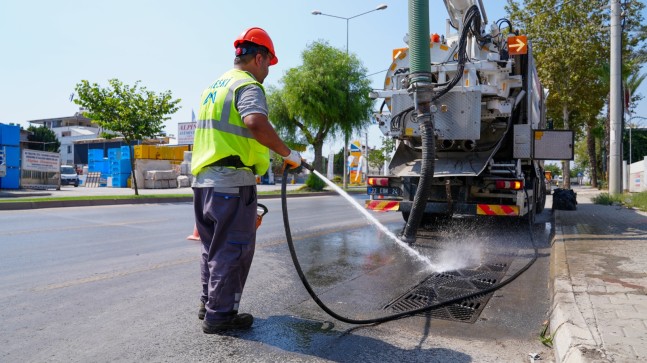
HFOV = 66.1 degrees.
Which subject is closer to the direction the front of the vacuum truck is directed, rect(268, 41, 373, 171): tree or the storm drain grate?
the tree

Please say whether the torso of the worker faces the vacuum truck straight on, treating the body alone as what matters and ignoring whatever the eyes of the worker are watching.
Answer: yes

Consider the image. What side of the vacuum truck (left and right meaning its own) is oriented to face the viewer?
back

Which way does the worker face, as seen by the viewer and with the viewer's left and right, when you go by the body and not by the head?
facing away from the viewer and to the right of the viewer

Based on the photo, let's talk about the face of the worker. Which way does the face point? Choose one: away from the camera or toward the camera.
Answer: away from the camera

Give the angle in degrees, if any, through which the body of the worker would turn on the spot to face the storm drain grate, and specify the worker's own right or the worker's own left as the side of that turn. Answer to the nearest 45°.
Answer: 0° — they already face it

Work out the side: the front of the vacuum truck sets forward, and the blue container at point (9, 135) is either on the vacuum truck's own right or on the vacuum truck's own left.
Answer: on the vacuum truck's own left

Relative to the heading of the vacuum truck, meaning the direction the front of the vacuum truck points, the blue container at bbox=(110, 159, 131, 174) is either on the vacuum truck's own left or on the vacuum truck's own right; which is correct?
on the vacuum truck's own left
